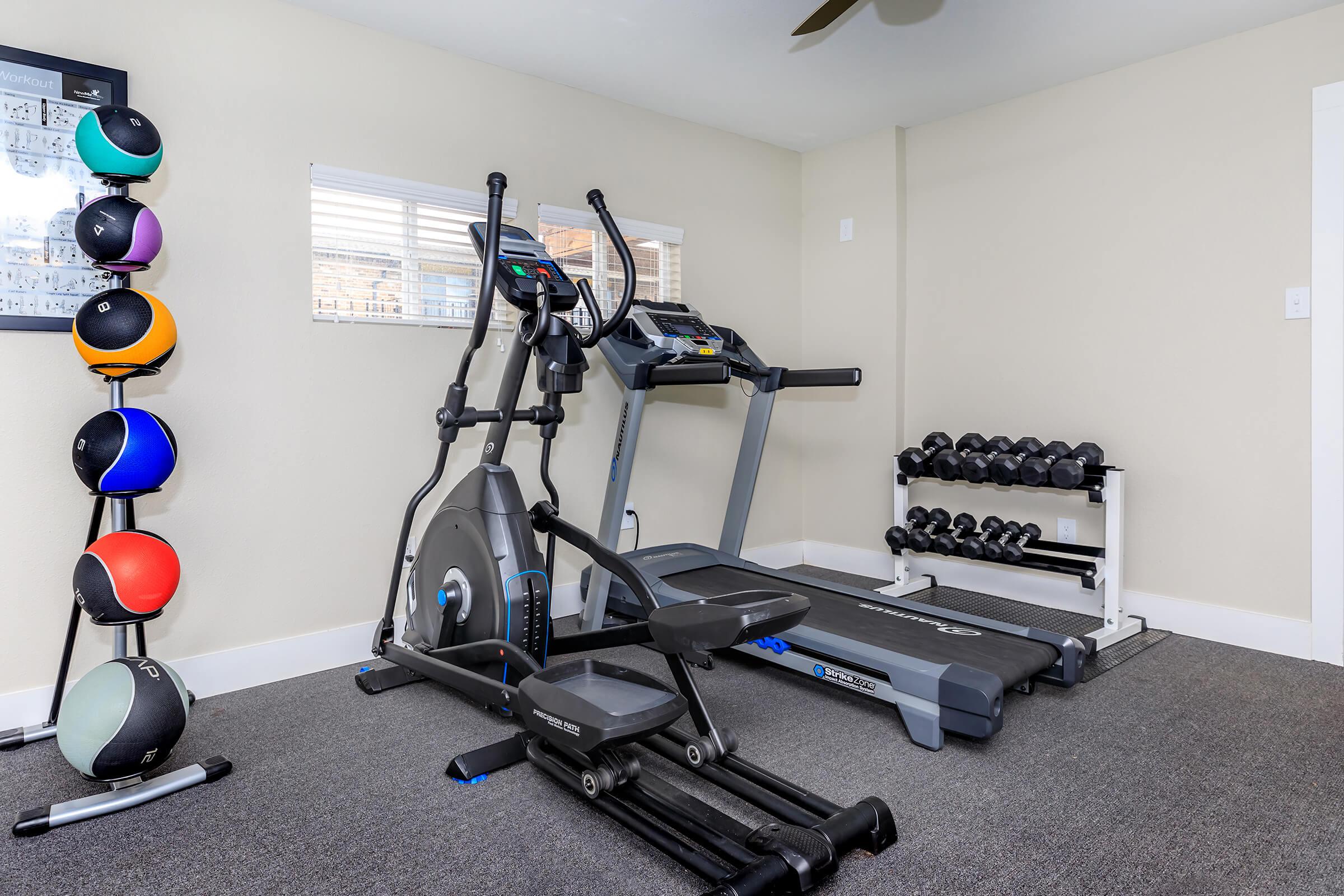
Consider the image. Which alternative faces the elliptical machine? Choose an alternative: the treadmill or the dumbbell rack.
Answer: the dumbbell rack

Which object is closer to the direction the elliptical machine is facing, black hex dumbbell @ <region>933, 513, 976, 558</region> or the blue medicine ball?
the blue medicine ball

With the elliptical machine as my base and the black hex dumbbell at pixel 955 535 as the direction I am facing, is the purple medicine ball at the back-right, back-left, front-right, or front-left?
back-left

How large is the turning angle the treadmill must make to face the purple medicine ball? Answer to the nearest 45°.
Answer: approximately 90° to its left

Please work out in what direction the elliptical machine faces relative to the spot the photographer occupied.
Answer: facing away from the viewer and to the left of the viewer

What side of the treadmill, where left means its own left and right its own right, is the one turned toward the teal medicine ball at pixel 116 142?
left

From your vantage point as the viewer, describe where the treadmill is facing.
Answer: facing away from the viewer and to the left of the viewer

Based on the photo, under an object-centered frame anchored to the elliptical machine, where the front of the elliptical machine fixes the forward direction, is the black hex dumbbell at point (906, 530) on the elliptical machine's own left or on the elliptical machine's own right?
on the elliptical machine's own right

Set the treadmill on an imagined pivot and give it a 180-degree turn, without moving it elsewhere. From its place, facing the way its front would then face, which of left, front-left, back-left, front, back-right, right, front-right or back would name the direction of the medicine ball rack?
right

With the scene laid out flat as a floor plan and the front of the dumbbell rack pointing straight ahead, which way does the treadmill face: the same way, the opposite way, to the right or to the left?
to the right

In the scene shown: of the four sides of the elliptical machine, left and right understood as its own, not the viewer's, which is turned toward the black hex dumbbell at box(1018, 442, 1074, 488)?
right

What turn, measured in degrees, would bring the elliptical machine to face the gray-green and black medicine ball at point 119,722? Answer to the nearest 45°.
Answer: approximately 45° to its left

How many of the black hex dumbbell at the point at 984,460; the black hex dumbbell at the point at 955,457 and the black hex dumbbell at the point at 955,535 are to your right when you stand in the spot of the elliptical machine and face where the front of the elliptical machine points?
3

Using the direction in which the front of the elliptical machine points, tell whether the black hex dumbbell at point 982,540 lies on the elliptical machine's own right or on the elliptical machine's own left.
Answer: on the elliptical machine's own right

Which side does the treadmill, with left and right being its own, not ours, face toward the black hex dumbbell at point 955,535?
right
